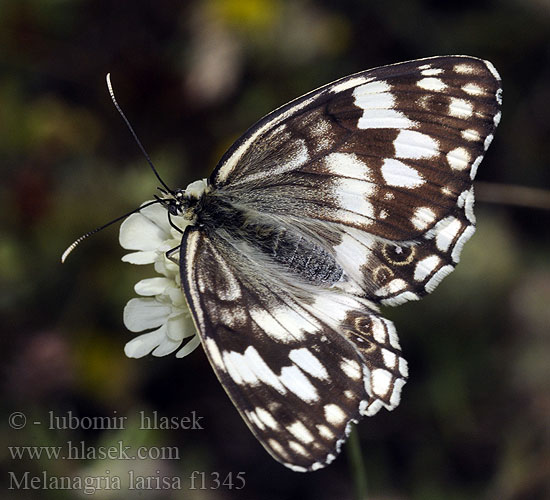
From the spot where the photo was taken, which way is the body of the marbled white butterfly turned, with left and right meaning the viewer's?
facing to the left of the viewer
